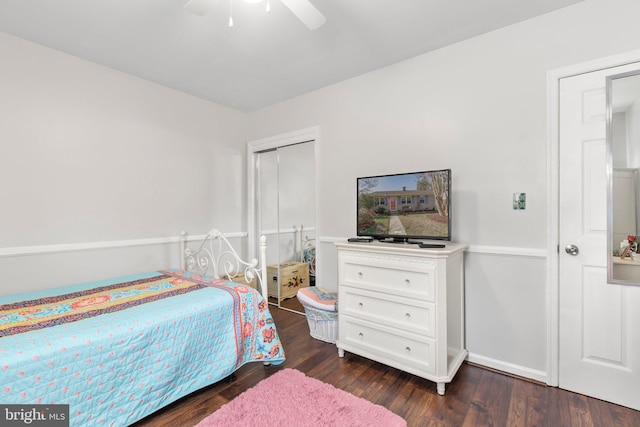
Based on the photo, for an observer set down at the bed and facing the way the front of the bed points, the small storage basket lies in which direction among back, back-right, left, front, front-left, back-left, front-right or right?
back-left

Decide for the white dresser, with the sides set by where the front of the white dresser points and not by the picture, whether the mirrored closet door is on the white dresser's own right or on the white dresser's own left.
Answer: on the white dresser's own right

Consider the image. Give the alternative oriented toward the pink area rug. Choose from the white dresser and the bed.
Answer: the white dresser

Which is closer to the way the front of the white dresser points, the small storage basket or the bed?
the bed

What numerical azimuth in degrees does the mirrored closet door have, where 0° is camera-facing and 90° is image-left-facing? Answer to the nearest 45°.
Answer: approximately 45°

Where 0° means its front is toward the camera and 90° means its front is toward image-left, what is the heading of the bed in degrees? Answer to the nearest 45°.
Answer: approximately 45°

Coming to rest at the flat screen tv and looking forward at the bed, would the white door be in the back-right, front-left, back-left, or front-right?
back-left

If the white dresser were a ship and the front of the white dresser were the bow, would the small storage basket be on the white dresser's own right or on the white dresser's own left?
on the white dresser's own right

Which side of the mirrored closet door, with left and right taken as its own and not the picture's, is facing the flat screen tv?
left

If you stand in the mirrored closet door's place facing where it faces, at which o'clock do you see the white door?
The white door is roughly at 9 o'clock from the mirrored closet door.
